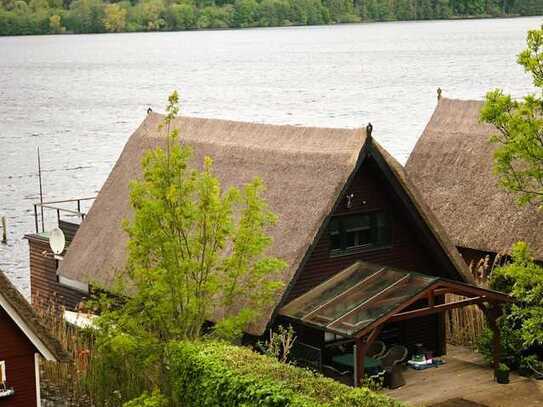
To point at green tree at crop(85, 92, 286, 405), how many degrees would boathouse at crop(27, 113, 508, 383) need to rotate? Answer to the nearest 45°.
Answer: approximately 90° to its right

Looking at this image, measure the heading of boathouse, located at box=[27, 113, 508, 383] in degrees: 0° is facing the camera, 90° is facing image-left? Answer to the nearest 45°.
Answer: approximately 315°

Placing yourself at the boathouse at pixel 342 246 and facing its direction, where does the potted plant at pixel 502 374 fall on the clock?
The potted plant is roughly at 11 o'clock from the boathouse.

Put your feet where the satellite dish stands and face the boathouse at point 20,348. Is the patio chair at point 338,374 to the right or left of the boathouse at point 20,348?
left

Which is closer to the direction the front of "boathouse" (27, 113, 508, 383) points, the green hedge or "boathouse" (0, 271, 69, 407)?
the green hedge

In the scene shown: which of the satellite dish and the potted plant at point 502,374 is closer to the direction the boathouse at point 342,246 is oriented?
the potted plant

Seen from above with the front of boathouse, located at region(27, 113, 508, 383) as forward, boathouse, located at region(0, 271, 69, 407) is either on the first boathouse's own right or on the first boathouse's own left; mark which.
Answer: on the first boathouse's own right
